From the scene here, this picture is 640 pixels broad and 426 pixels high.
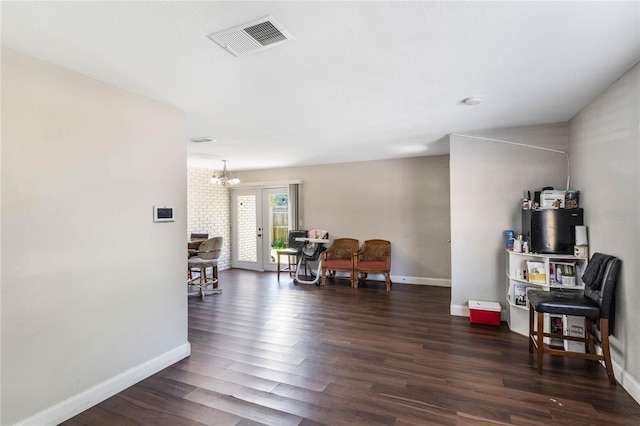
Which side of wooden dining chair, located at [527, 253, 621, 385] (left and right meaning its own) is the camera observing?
left

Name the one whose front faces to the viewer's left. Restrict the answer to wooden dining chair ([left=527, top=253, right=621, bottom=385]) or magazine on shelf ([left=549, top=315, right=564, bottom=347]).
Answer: the wooden dining chair

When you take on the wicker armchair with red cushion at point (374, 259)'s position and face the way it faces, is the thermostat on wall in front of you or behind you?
in front

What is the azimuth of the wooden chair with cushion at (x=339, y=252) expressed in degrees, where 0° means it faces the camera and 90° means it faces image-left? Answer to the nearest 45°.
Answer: approximately 45°

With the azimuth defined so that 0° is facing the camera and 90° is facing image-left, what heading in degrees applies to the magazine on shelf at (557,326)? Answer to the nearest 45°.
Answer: approximately 0°

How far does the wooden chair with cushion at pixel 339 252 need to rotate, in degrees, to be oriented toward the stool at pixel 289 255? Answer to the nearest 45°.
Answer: approximately 45° to its right

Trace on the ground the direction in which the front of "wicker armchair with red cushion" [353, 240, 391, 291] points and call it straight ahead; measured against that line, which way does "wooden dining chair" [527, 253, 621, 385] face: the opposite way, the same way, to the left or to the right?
to the right

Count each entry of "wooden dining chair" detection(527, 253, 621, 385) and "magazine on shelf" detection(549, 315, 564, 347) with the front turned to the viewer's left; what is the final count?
1

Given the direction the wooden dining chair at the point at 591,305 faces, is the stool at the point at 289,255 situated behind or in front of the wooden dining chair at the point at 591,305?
in front

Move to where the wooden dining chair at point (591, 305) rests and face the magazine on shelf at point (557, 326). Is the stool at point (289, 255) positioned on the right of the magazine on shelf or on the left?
left

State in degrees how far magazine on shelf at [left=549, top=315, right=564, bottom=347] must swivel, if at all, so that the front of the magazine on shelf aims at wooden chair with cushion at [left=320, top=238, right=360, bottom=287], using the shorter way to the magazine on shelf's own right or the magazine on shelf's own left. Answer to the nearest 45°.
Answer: approximately 90° to the magazine on shelf's own right

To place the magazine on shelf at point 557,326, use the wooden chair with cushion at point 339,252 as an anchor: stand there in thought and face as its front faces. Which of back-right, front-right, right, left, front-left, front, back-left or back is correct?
left
